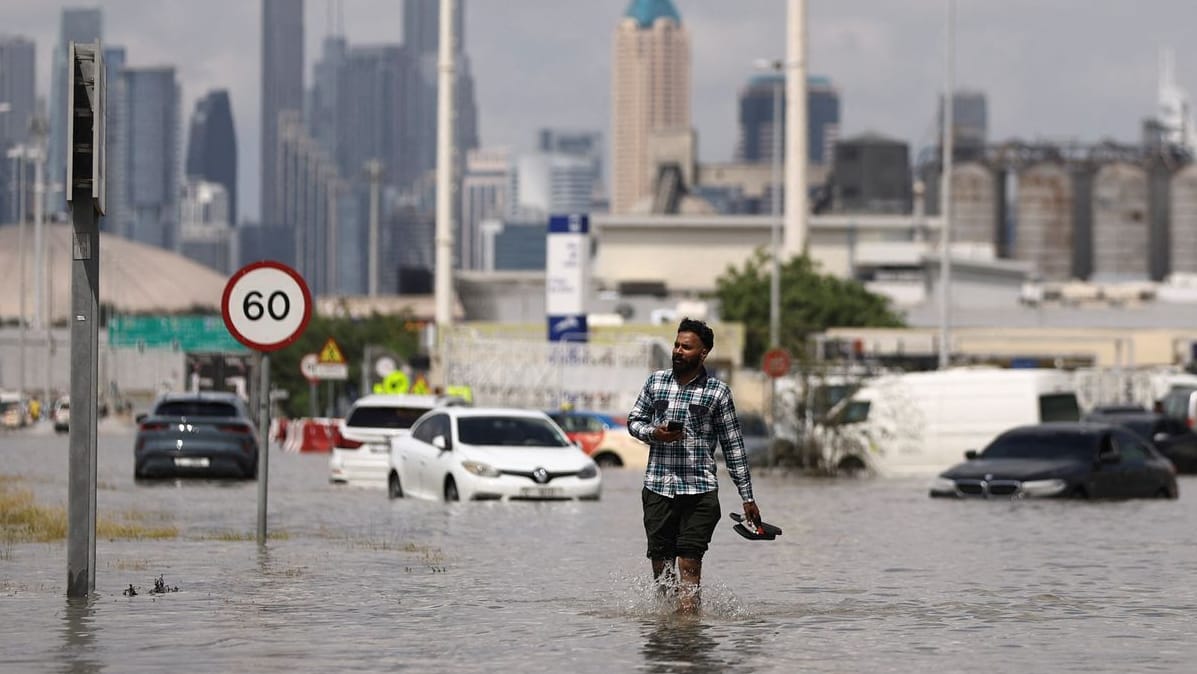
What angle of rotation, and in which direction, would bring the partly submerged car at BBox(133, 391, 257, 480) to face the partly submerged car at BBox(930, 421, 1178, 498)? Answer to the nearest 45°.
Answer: approximately 135° to its right

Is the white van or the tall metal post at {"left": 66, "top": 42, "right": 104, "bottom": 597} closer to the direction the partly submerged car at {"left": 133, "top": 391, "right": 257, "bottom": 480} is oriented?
the white van

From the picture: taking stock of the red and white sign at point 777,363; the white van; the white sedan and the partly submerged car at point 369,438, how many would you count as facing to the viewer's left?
1

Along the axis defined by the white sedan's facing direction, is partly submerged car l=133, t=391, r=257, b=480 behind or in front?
behind

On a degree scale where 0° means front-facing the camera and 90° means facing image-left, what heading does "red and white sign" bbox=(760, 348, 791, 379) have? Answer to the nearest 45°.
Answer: approximately 0°

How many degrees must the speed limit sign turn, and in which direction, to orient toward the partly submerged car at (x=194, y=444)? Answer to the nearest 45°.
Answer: approximately 180°

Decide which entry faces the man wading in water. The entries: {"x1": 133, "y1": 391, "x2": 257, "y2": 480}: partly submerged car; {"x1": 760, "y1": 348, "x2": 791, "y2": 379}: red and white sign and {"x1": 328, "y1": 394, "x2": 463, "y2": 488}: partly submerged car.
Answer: the red and white sign

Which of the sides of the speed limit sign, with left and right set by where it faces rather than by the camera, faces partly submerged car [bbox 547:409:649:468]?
back

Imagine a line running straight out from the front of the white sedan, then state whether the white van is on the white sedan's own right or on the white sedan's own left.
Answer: on the white sedan's own left

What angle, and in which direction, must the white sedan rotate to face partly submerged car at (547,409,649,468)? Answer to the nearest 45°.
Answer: approximately 135° to its left

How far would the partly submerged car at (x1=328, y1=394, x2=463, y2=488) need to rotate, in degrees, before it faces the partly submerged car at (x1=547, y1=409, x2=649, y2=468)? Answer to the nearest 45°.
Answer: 0° — it already faces it

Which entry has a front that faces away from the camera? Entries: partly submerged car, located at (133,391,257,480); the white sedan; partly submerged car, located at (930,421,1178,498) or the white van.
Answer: partly submerged car, located at (133,391,257,480)

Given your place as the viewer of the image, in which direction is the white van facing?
facing to the left of the viewer

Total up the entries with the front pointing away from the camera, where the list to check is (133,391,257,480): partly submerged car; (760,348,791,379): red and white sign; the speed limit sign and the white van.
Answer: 1

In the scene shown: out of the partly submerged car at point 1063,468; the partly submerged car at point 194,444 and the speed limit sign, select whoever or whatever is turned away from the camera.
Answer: the partly submerged car at point 194,444
